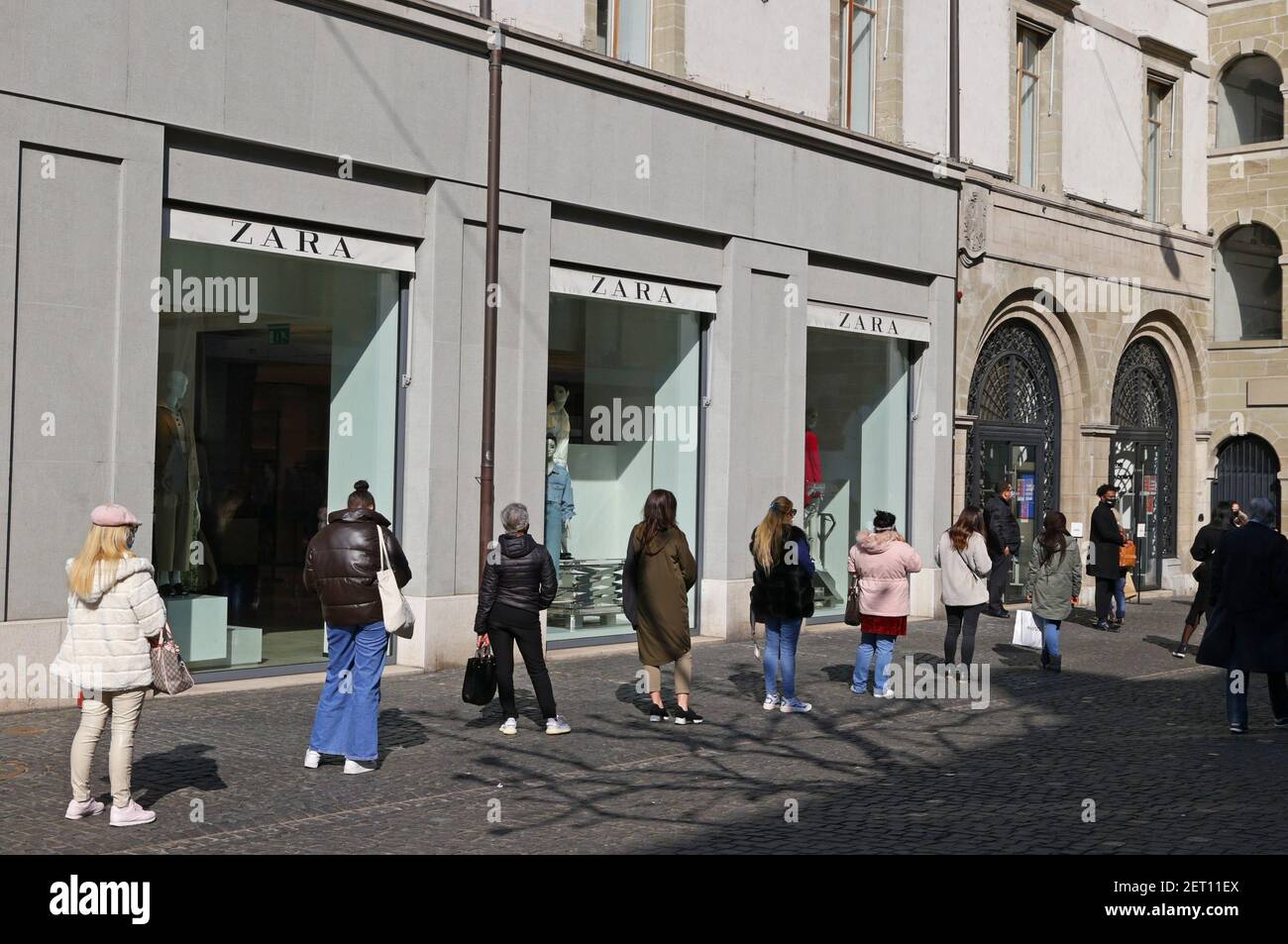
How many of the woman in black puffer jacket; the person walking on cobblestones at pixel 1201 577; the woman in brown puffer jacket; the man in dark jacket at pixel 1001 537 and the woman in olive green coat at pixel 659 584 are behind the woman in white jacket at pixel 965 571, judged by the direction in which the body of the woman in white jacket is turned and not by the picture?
3

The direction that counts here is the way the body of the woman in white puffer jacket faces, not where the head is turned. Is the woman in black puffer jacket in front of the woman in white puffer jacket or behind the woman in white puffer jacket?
in front

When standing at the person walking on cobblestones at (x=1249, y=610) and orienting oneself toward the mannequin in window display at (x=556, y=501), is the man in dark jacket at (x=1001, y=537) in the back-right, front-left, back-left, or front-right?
front-right

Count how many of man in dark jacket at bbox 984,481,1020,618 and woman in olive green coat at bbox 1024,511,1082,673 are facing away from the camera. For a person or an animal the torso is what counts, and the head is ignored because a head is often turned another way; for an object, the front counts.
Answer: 1

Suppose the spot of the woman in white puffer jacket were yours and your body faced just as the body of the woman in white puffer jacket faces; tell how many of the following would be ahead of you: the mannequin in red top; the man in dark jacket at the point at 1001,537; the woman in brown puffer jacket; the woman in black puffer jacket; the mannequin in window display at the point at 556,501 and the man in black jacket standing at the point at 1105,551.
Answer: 6

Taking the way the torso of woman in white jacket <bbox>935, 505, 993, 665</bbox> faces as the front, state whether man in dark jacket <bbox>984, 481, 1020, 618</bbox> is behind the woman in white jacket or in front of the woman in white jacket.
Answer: in front

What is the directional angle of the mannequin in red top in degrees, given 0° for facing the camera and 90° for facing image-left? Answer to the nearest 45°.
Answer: approximately 315°

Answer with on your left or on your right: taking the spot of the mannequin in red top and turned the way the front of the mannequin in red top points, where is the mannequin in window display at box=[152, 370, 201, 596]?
on your right

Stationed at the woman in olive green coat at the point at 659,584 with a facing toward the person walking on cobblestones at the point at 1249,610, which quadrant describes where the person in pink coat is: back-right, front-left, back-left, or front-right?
front-left

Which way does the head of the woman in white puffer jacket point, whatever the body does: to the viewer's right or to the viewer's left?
to the viewer's right

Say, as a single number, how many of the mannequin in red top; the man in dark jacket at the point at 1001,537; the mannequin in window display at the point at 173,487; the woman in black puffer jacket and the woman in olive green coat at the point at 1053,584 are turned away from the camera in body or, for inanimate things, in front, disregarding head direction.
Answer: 2

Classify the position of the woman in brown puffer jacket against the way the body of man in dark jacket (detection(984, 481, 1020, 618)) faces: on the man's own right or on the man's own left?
on the man's own right

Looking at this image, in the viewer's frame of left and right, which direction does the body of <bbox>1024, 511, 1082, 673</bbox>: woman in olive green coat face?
facing away from the viewer

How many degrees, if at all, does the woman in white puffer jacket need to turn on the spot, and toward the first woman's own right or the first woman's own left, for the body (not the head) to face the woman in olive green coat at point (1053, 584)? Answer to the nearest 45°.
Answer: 0° — they already face them

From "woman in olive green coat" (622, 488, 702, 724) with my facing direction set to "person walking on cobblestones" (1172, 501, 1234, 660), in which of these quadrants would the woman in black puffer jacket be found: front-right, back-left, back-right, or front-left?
back-left

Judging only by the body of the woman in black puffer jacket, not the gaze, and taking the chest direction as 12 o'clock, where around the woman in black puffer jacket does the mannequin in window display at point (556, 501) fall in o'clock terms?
The mannequin in window display is roughly at 12 o'clock from the woman in black puffer jacket.

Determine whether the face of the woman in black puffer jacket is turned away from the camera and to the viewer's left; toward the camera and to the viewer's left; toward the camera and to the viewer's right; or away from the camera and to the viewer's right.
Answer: away from the camera and to the viewer's right

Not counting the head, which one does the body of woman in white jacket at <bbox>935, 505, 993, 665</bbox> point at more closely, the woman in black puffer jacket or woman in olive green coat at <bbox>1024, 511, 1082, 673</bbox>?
the woman in olive green coat
